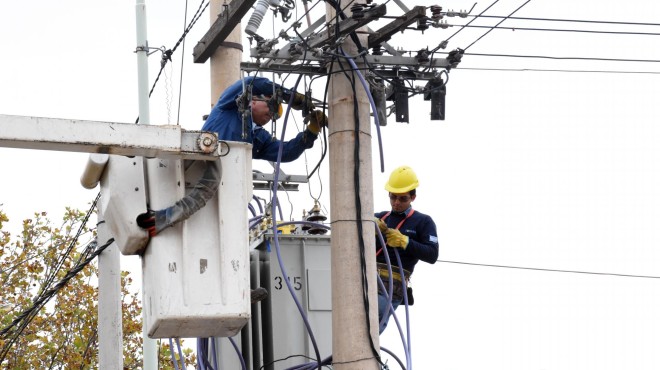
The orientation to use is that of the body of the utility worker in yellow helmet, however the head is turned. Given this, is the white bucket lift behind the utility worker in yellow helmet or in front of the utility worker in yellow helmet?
in front

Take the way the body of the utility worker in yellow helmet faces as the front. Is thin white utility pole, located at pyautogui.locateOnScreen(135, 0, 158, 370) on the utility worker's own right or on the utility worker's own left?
on the utility worker's own right

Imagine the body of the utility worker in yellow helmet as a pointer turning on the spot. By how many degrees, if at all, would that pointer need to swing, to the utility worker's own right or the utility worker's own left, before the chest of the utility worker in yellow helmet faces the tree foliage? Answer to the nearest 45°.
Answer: approximately 90° to the utility worker's own right

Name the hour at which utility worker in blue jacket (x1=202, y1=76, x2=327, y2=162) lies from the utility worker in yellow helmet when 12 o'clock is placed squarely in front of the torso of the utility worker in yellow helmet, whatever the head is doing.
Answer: The utility worker in blue jacket is roughly at 1 o'clock from the utility worker in yellow helmet.

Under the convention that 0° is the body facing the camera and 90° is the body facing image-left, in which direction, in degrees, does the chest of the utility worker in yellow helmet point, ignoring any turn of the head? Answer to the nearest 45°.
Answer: approximately 45°
